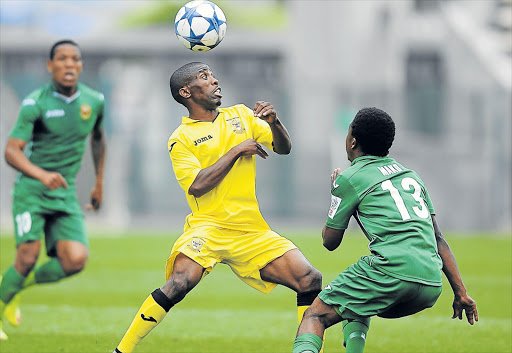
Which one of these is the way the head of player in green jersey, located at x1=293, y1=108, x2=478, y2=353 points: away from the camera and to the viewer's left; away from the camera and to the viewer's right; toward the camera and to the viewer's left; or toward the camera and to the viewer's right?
away from the camera and to the viewer's left

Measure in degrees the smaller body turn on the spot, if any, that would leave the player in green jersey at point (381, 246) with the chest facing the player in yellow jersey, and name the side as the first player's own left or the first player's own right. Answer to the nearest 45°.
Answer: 0° — they already face them

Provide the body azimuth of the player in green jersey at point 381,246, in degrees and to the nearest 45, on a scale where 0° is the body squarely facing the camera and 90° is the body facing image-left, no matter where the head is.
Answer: approximately 135°

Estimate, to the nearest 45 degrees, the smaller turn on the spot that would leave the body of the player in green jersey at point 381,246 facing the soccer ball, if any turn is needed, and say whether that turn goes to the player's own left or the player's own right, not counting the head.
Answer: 0° — they already face it
